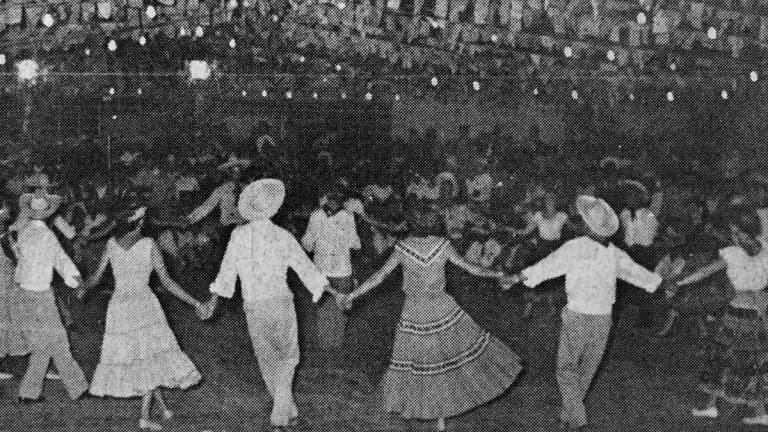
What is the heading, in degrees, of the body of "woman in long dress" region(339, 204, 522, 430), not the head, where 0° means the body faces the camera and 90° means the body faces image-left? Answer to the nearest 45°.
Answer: approximately 180°

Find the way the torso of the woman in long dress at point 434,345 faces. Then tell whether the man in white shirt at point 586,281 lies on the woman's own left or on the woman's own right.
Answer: on the woman's own right

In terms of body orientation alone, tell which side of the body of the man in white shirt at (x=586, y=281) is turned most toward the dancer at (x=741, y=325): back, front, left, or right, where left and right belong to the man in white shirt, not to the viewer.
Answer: right

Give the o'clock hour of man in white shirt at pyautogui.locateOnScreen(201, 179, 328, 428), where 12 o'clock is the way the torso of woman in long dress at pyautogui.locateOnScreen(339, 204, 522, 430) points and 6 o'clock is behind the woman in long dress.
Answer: The man in white shirt is roughly at 9 o'clock from the woman in long dress.

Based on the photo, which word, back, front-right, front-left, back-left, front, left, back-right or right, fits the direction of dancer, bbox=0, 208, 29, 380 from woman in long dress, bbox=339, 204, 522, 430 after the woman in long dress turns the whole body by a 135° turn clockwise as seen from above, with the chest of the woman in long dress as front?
back-right

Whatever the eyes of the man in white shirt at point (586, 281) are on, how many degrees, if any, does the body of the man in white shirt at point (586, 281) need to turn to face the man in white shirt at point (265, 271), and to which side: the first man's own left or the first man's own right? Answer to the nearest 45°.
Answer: approximately 90° to the first man's own left

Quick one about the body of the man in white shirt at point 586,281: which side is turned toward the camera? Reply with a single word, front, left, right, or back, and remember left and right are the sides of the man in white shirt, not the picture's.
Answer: back

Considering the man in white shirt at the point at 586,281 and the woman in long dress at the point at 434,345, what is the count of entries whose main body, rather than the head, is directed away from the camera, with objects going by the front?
2

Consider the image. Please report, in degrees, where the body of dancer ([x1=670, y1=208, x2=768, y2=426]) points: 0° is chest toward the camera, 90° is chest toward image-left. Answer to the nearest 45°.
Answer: approximately 135°

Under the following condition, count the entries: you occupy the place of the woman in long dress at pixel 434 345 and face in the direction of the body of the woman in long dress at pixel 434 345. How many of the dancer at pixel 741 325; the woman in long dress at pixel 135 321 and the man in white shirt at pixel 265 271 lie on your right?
1

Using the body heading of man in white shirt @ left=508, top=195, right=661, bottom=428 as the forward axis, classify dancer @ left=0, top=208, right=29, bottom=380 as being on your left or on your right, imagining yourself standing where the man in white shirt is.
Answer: on your left

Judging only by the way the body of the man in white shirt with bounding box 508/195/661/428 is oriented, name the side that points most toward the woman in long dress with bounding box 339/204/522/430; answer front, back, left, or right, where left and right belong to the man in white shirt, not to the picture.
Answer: left

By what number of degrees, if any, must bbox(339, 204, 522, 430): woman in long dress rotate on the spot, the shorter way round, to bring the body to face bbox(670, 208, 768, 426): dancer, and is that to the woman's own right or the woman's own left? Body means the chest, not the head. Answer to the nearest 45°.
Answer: approximately 90° to the woman's own right

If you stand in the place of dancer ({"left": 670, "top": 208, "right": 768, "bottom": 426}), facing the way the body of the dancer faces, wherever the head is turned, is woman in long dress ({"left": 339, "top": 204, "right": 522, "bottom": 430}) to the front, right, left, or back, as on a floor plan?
left
